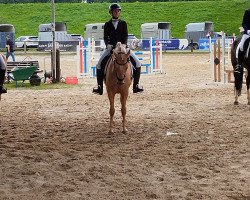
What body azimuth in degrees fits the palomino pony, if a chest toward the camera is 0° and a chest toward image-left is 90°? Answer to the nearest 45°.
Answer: approximately 0°

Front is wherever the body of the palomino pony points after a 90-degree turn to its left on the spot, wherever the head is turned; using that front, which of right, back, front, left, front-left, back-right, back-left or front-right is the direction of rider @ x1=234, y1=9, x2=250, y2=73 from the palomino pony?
front-left
